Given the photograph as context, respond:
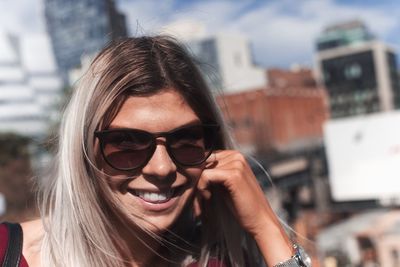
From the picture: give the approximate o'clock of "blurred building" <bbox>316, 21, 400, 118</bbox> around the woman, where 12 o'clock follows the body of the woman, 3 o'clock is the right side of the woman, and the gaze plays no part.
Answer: The blurred building is roughly at 7 o'clock from the woman.

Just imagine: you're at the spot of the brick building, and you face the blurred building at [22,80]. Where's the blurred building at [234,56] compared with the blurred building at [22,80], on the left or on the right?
right

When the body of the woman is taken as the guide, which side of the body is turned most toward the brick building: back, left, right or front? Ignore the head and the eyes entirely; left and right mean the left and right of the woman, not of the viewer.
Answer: back

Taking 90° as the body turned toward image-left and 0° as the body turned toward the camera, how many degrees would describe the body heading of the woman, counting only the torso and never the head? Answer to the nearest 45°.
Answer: approximately 0°

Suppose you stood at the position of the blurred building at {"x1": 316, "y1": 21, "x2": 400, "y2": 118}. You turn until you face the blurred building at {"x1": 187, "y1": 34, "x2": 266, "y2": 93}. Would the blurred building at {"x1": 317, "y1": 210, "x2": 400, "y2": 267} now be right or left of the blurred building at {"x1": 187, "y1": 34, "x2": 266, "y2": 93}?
left
